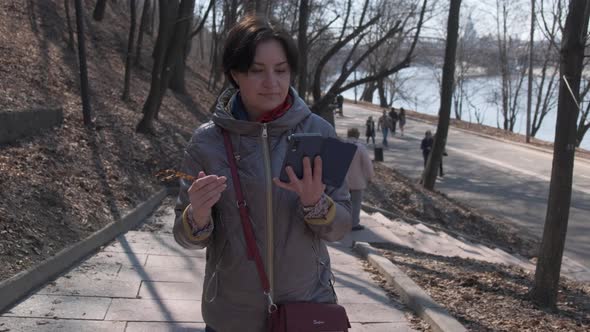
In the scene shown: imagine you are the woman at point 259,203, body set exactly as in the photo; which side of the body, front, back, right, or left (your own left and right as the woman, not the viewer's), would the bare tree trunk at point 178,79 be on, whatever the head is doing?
back

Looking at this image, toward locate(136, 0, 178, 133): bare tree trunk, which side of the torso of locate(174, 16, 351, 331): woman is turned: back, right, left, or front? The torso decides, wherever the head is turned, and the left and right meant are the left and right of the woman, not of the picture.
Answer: back

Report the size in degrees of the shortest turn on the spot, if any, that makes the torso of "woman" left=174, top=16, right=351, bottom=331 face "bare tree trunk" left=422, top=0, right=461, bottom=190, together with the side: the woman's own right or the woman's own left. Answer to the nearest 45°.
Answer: approximately 180°

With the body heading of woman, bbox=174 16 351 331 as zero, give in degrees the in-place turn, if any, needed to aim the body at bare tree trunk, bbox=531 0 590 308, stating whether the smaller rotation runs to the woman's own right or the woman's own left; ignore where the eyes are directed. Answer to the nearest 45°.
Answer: approximately 135° to the woman's own left

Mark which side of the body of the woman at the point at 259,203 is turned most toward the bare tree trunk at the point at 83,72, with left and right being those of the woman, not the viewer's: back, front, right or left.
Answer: back

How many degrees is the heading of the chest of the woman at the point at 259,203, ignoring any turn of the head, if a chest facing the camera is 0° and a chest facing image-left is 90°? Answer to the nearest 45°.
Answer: approximately 0°

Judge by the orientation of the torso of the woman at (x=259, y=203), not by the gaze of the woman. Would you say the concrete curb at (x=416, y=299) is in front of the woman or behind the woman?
behind

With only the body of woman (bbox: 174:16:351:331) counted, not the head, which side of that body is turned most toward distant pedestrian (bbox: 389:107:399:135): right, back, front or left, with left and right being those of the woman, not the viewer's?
back

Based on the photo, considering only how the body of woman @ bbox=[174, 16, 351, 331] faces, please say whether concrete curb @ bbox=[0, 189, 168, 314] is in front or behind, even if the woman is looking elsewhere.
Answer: behind
